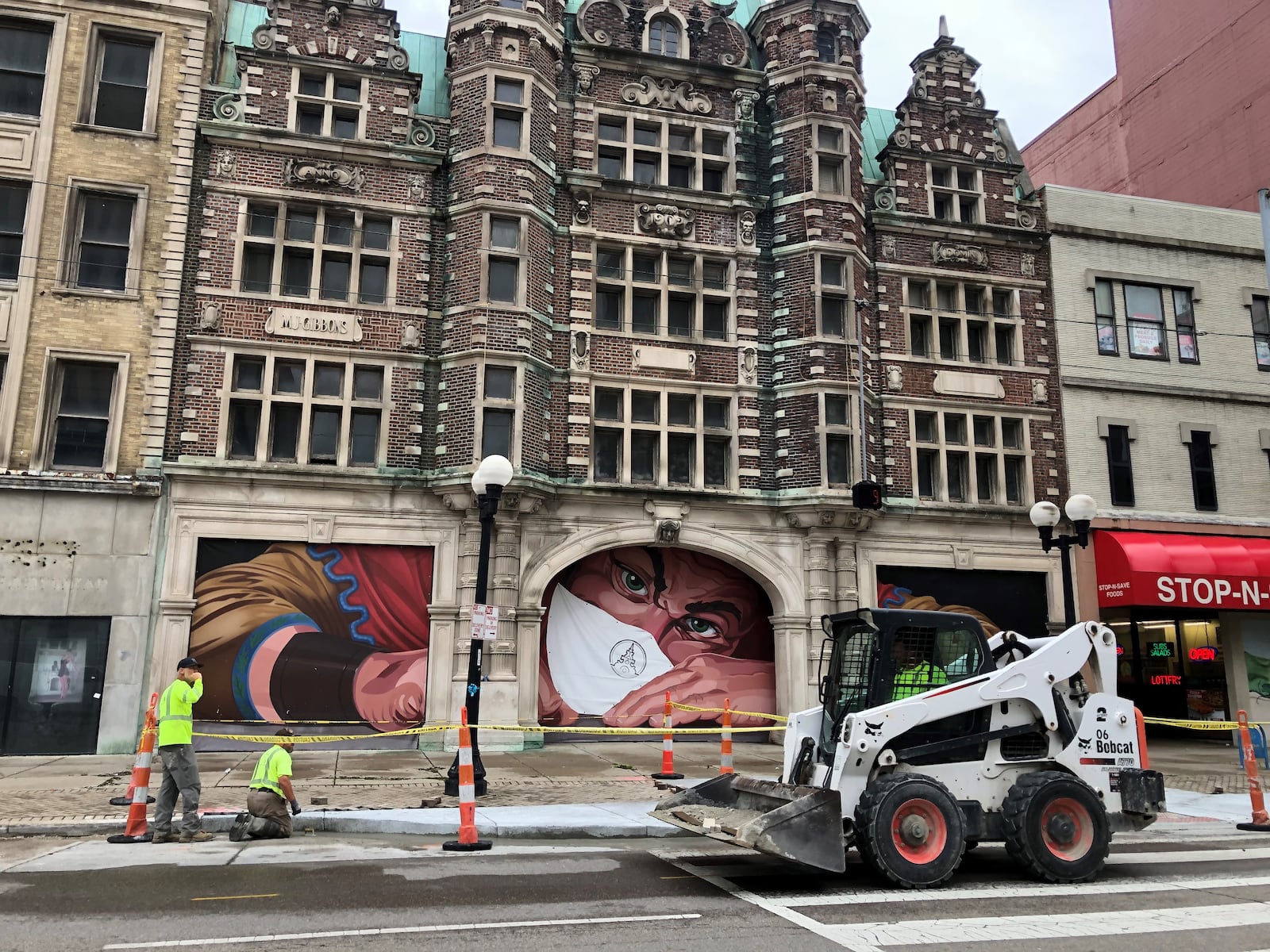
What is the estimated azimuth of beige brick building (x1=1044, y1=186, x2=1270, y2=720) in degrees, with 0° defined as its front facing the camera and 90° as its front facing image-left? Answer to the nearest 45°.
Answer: approximately 0°

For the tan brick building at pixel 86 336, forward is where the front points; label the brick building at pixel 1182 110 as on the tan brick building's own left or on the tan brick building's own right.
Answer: on the tan brick building's own left

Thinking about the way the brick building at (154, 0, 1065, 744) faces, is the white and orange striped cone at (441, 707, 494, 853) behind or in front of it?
in front

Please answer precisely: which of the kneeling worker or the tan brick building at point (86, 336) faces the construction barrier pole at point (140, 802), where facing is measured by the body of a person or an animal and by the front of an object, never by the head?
the tan brick building

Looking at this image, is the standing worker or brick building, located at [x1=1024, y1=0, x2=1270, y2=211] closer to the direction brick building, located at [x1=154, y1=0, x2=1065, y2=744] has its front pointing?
the standing worker

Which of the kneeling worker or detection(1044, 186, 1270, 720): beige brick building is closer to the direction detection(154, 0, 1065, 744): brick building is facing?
the kneeling worker

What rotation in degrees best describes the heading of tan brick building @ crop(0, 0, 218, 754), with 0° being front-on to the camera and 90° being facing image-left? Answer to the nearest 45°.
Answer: approximately 0°

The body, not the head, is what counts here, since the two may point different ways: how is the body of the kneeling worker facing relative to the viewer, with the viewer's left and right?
facing away from the viewer and to the right of the viewer

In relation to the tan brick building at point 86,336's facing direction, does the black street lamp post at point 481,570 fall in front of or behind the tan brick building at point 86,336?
in front
